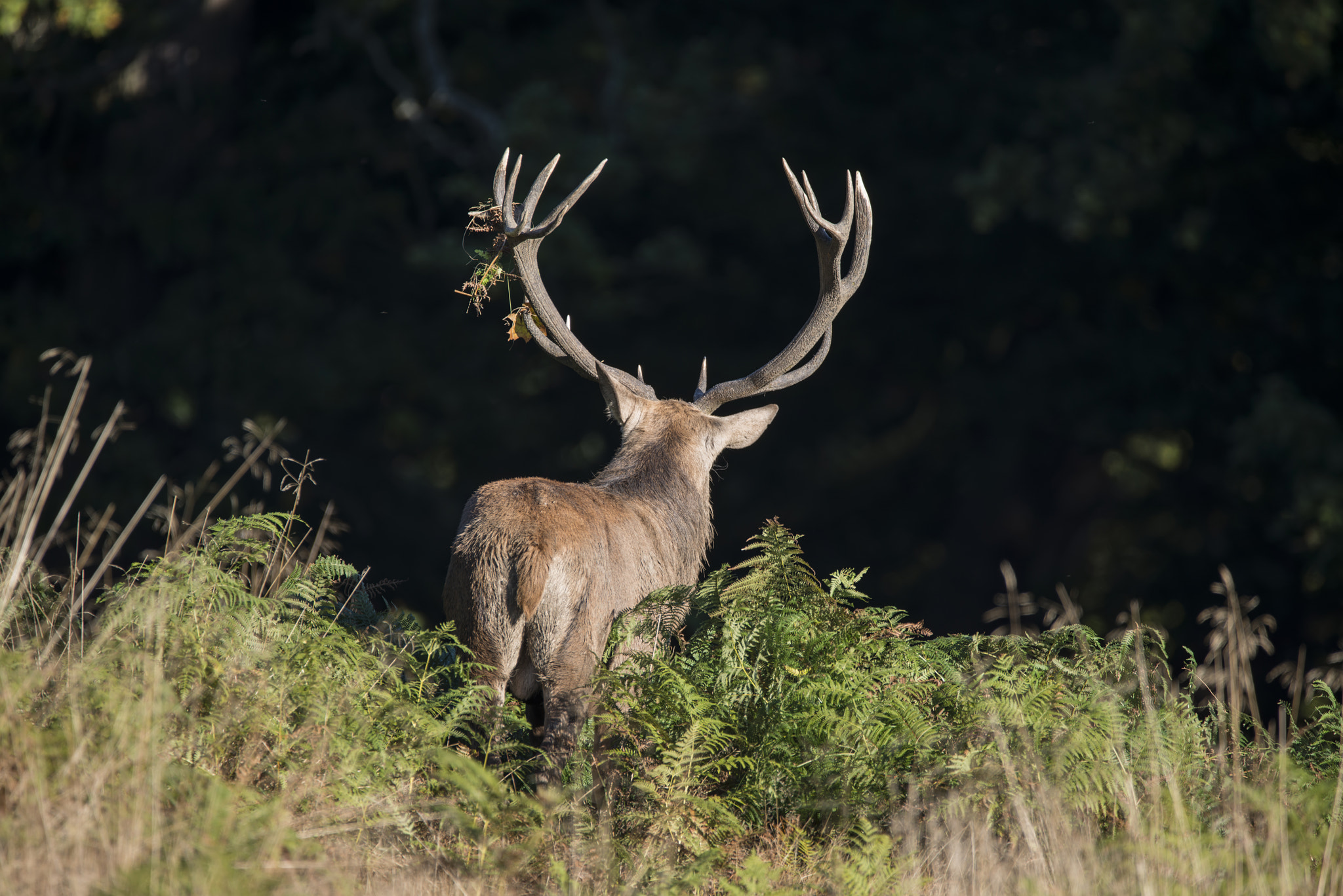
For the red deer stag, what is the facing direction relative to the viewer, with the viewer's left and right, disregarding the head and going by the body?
facing away from the viewer and to the right of the viewer

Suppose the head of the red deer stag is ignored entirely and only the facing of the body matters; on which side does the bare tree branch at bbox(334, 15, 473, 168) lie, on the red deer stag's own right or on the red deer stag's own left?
on the red deer stag's own left

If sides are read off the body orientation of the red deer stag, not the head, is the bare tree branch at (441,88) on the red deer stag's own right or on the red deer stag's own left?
on the red deer stag's own left
